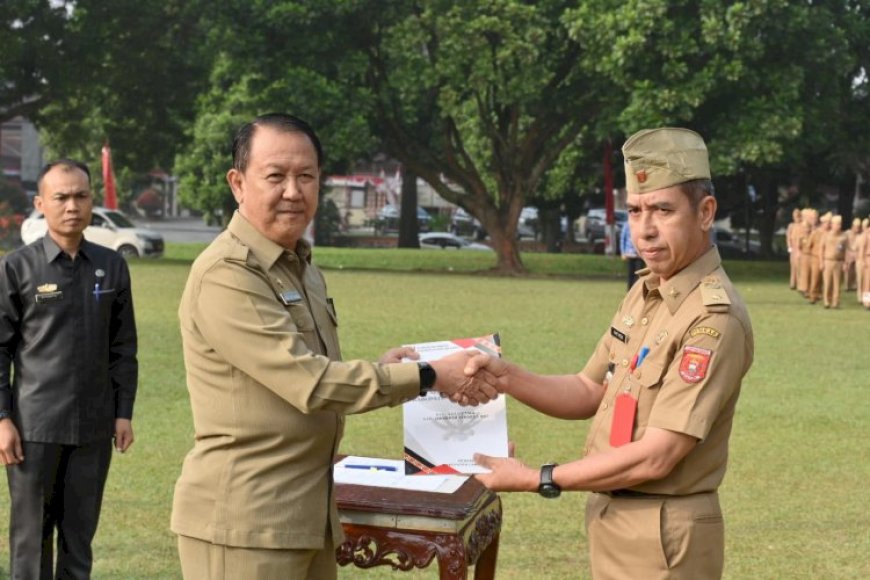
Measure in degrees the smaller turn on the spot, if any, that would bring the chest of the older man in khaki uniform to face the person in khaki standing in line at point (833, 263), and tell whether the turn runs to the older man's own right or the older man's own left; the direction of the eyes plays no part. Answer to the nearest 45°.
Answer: approximately 90° to the older man's own left

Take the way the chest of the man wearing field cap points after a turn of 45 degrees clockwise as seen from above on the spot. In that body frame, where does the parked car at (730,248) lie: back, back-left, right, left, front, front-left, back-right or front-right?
right

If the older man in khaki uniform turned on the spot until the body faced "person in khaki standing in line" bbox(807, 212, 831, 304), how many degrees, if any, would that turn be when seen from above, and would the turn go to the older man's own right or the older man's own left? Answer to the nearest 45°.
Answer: approximately 90° to the older man's own left

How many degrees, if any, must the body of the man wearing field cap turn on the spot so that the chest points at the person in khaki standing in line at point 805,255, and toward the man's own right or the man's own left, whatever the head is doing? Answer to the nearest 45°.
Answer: approximately 135° to the man's own right

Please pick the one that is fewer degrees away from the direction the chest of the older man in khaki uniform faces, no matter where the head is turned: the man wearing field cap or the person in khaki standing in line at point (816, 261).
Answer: the man wearing field cap

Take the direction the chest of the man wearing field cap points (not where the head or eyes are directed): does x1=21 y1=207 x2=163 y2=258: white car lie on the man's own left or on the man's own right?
on the man's own right

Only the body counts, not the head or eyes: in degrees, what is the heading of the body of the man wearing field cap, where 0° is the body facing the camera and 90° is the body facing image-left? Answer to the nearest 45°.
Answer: approximately 45°

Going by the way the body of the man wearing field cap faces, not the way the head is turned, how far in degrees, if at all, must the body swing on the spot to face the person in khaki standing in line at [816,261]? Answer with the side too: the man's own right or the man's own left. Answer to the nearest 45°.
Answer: approximately 135° to the man's own right

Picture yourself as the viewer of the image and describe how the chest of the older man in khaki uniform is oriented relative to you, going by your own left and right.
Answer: facing the viewer and to the right of the viewer

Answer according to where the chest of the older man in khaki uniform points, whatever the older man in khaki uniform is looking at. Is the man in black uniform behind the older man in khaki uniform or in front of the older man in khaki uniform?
behind
